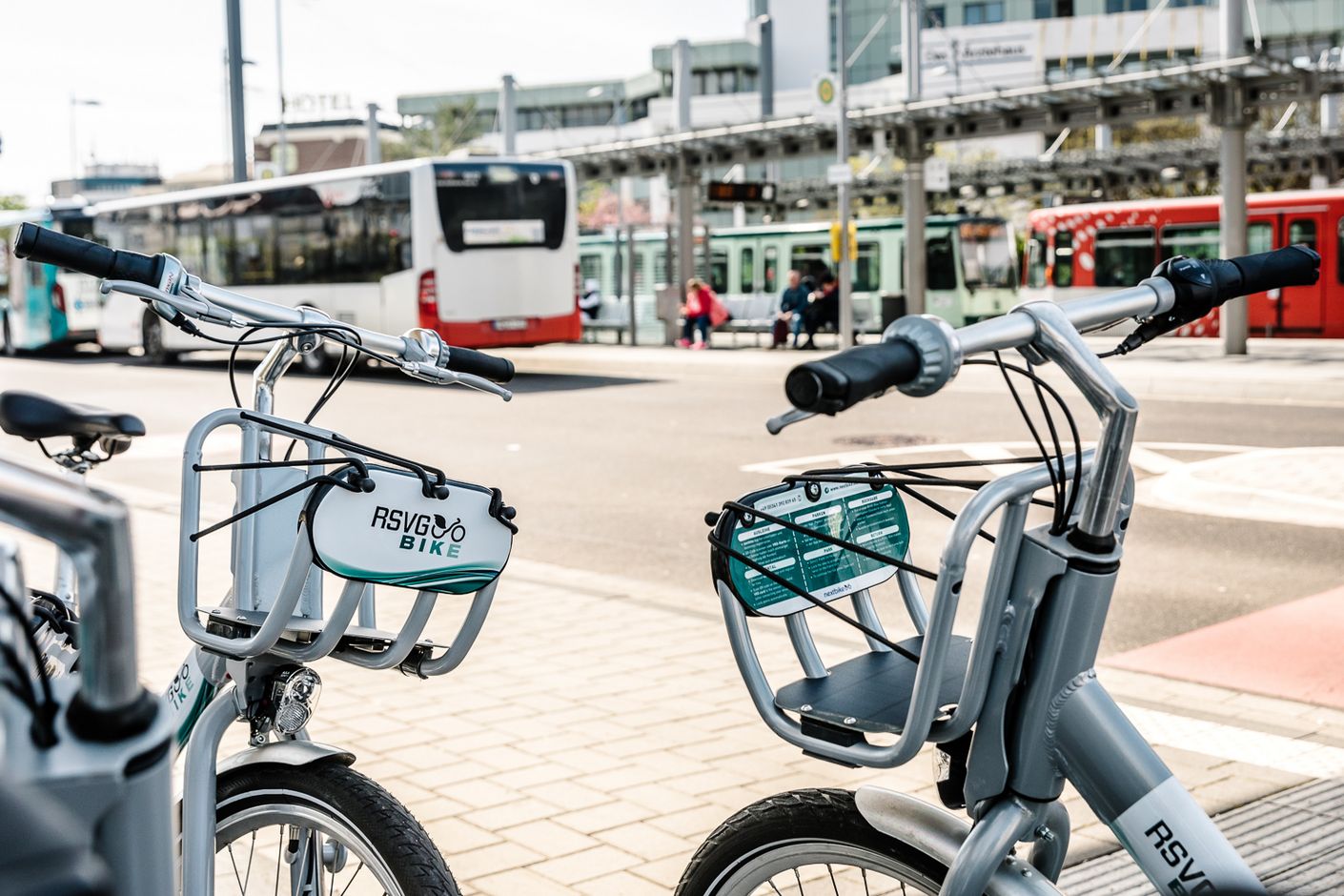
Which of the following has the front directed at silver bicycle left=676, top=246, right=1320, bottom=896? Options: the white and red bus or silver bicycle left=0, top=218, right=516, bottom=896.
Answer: silver bicycle left=0, top=218, right=516, bottom=896

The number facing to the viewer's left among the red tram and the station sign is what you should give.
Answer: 1

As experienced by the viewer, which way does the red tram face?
facing to the left of the viewer

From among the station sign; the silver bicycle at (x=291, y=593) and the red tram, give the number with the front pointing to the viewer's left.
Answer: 1

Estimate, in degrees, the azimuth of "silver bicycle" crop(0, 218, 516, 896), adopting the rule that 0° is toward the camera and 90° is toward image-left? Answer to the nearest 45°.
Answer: approximately 315°

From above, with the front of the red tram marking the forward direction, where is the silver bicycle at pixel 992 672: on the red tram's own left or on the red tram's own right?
on the red tram's own left

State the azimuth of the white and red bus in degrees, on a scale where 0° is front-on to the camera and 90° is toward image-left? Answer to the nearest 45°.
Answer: approximately 135°

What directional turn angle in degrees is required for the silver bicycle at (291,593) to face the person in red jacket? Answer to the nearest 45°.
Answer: approximately 135° to its left

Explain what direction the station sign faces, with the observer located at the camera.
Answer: facing the viewer
